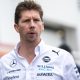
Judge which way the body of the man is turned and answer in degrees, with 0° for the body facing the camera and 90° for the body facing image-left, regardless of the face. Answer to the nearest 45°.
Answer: approximately 0°
